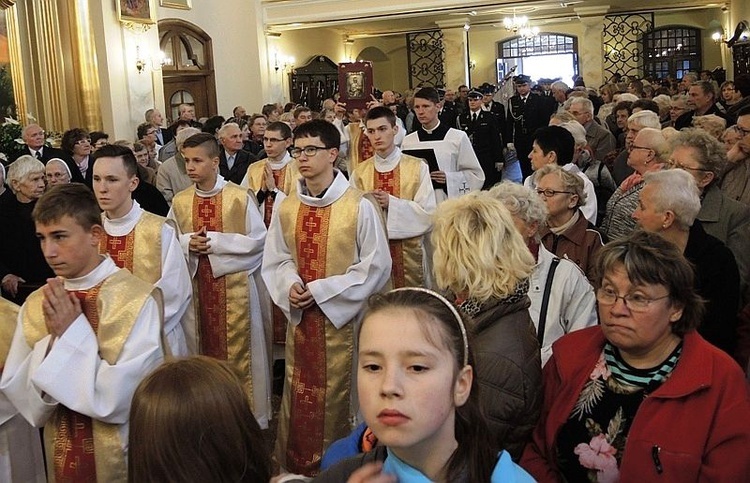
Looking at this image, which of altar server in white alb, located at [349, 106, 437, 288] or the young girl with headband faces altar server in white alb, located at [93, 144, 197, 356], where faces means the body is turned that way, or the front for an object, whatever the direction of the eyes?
altar server in white alb, located at [349, 106, 437, 288]

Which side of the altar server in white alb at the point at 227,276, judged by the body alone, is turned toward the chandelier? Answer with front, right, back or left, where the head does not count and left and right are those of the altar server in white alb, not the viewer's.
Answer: back

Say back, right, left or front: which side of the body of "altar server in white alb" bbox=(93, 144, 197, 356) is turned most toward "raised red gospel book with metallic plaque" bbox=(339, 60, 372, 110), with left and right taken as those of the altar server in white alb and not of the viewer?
back

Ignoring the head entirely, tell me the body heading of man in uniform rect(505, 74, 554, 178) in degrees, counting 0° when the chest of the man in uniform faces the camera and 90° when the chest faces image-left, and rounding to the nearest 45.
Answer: approximately 0°

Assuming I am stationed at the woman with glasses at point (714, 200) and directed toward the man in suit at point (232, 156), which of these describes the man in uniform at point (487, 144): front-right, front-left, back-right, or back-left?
front-right

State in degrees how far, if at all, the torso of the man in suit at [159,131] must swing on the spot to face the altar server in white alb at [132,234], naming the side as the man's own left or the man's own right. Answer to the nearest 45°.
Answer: approximately 45° to the man's own right

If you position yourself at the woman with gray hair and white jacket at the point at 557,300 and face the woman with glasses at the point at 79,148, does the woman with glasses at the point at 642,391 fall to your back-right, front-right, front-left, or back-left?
back-left

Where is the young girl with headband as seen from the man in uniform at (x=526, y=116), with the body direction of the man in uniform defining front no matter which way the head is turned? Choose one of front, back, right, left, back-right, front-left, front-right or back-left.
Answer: front

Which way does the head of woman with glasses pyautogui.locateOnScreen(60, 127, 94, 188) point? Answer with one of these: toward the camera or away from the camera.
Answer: toward the camera

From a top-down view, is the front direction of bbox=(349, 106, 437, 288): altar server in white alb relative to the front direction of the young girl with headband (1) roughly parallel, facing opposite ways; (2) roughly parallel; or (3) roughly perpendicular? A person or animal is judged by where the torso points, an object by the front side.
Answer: roughly parallel

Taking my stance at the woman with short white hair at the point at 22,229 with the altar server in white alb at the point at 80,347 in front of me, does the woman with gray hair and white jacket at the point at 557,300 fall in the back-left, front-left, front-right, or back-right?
front-left

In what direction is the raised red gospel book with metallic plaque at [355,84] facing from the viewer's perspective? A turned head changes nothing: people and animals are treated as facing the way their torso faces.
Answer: toward the camera

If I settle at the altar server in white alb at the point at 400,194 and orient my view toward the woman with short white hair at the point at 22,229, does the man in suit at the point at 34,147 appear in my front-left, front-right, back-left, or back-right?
front-right

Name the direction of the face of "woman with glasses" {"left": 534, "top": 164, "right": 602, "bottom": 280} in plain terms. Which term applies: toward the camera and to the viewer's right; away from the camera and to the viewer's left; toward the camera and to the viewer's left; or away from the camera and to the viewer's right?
toward the camera and to the viewer's left

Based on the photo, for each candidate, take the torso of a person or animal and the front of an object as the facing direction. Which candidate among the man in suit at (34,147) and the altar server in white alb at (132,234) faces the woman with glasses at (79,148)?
the man in suit

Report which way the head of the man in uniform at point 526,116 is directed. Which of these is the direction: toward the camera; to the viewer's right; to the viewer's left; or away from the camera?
toward the camera

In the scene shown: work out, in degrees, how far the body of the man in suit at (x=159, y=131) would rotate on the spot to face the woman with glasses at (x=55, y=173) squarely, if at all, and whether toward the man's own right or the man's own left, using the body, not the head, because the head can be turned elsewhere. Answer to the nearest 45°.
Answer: approximately 45° to the man's own right

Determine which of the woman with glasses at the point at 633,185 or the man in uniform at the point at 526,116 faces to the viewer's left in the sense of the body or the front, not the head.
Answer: the woman with glasses

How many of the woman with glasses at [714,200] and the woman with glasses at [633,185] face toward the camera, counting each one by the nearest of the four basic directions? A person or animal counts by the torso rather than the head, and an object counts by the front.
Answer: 0

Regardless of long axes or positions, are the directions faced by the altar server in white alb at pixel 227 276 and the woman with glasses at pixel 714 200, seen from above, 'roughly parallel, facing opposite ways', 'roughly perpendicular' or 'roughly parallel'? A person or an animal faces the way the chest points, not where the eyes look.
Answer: roughly perpendicular

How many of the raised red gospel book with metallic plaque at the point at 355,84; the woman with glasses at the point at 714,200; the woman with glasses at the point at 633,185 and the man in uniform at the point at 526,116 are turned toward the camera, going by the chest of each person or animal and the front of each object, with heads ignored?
2

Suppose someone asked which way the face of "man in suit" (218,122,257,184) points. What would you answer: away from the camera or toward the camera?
toward the camera

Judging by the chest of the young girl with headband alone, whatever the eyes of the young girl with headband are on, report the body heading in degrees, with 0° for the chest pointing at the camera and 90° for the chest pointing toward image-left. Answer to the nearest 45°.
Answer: approximately 45°
